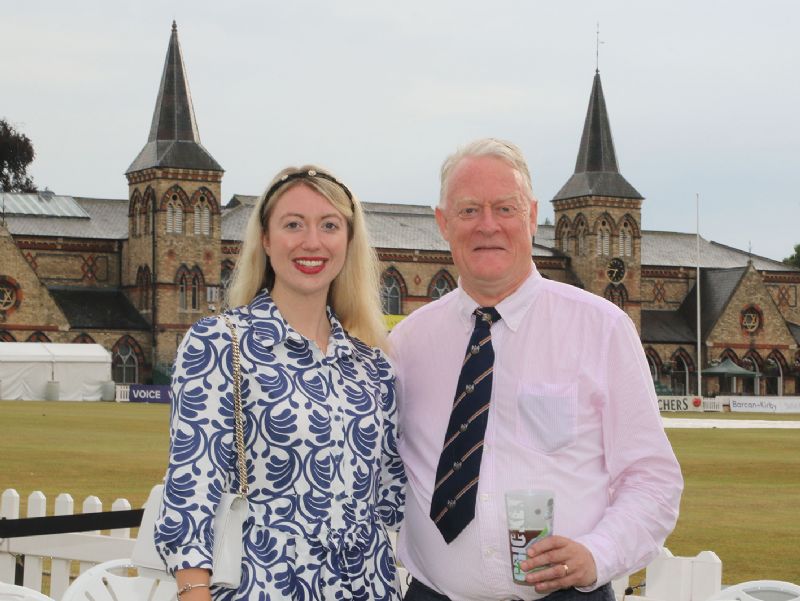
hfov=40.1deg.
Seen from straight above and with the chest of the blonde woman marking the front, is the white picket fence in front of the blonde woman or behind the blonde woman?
behind

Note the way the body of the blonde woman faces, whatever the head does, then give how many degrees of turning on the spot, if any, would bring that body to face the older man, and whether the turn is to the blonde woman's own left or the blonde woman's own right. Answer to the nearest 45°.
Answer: approximately 45° to the blonde woman's own left

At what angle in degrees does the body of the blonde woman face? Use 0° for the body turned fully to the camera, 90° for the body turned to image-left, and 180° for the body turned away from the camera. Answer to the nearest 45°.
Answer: approximately 315°

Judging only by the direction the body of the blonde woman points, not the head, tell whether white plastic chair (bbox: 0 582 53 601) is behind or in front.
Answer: behind
